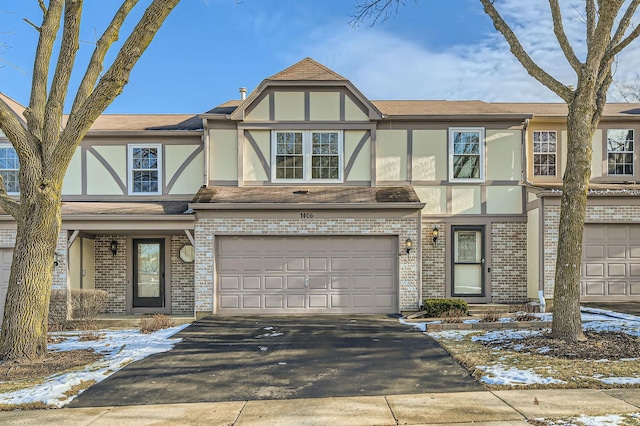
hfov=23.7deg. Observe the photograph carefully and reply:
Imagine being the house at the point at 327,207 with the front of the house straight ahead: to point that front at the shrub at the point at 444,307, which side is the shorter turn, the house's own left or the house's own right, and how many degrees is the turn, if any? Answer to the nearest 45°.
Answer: approximately 45° to the house's own left

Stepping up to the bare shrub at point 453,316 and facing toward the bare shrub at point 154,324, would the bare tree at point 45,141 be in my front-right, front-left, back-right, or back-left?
front-left

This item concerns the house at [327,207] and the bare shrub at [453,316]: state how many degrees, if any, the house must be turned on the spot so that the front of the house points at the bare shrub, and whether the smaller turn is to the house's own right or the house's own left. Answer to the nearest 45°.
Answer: approximately 45° to the house's own left

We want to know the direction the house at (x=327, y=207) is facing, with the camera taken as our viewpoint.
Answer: facing the viewer

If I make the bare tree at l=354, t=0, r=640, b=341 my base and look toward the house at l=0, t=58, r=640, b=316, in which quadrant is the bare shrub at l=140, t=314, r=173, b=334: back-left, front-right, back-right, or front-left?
front-left

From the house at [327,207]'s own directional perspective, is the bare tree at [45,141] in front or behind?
in front

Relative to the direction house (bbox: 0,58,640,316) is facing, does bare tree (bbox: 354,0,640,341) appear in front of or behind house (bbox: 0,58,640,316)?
in front
